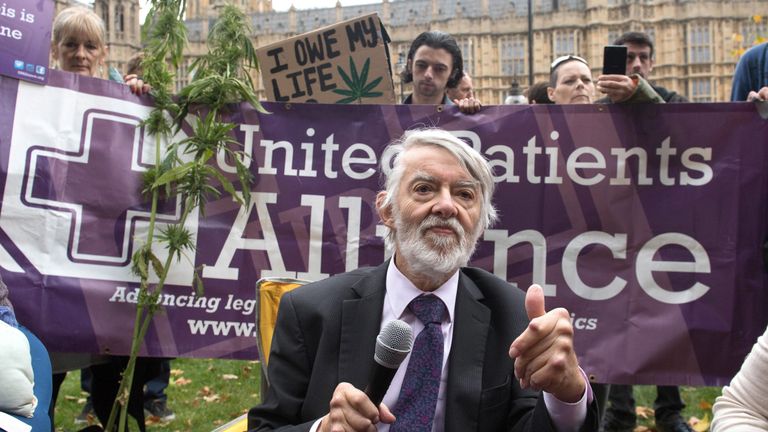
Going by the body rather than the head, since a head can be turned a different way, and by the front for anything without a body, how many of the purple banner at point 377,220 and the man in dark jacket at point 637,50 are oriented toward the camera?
2

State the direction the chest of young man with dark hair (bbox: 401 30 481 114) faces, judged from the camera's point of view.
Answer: toward the camera

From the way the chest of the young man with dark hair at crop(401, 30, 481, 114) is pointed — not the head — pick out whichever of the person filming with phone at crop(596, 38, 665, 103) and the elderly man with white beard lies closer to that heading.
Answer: the elderly man with white beard

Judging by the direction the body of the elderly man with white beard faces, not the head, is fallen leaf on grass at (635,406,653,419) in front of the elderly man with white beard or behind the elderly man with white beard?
behind

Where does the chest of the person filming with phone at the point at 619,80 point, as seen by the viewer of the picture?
toward the camera
